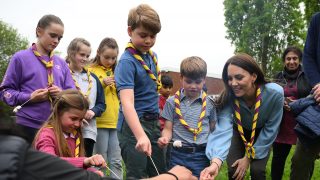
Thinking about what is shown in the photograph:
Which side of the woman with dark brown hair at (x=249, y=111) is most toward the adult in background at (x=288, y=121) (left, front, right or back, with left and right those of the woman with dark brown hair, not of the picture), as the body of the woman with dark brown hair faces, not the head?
back

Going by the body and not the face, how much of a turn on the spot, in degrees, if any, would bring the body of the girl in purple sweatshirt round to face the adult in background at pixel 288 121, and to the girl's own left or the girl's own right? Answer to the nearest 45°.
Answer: approximately 45° to the girl's own left

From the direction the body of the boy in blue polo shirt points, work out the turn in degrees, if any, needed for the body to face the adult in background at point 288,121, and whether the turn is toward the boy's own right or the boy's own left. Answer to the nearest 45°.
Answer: approximately 90° to the boy's own left

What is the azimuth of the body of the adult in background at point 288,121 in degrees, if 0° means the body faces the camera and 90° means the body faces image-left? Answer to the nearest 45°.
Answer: approximately 0°

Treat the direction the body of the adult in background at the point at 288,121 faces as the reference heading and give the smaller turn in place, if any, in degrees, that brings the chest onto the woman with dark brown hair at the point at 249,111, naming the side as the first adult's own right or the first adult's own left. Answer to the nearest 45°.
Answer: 0° — they already face them

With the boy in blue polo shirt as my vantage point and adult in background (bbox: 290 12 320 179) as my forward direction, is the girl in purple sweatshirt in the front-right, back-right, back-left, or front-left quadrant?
back-left

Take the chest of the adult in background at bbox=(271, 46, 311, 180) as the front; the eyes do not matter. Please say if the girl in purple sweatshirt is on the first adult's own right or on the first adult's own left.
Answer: on the first adult's own right

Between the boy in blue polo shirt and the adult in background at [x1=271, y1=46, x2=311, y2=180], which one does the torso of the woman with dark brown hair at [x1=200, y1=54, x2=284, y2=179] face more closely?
the boy in blue polo shirt
